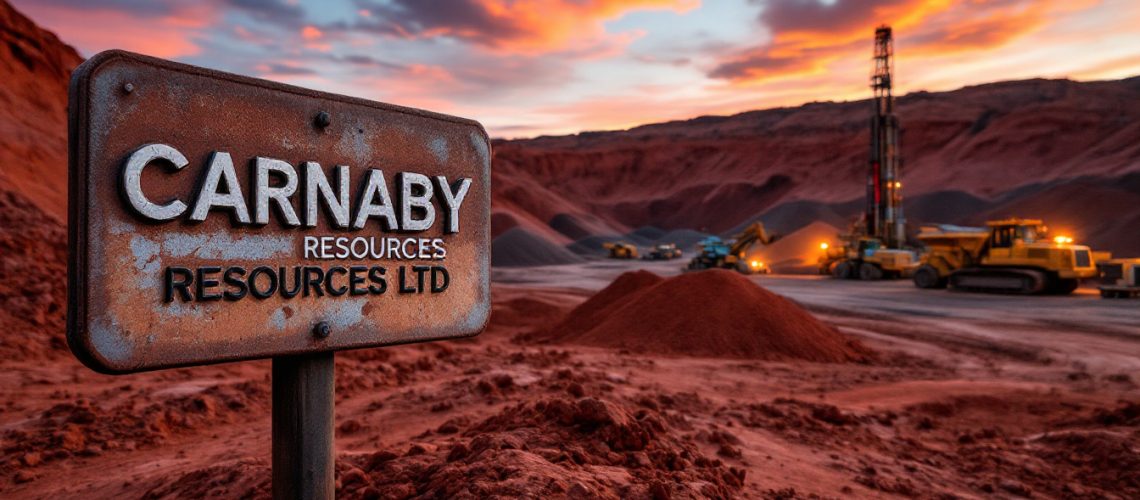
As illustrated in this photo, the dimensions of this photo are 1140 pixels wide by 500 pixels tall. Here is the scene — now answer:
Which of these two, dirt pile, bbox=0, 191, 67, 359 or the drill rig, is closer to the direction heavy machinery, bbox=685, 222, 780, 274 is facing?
the drill rig

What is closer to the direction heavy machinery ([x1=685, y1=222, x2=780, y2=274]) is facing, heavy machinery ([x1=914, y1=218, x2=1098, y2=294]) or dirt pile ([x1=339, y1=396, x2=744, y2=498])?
the heavy machinery

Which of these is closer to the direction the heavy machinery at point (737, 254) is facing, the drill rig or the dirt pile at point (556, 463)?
the drill rig

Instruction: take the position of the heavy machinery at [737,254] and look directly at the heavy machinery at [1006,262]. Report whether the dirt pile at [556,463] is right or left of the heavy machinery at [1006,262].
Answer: right

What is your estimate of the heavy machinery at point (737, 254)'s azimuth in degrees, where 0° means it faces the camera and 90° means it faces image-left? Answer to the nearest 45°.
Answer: approximately 270°

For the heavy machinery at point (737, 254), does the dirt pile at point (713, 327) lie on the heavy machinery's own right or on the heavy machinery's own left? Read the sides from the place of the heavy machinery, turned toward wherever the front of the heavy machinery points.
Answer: on the heavy machinery's own right

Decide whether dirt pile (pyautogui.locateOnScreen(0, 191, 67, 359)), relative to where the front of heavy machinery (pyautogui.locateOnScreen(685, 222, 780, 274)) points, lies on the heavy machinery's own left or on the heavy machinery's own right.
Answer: on the heavy machinery's own right

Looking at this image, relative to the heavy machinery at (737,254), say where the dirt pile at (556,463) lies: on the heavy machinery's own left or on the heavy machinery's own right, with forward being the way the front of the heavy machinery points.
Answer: on the heavy machinery's own right

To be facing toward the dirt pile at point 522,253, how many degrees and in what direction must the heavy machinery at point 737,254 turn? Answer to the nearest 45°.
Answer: approximately 135° to its left

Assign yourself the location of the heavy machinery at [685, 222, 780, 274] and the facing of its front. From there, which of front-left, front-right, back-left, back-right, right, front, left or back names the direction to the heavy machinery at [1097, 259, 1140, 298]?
front-right

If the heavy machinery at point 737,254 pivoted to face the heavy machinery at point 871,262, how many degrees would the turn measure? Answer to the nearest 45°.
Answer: approximately 45° to its right

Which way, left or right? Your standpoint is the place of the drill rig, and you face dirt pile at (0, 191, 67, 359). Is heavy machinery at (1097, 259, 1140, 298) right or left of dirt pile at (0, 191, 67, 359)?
left

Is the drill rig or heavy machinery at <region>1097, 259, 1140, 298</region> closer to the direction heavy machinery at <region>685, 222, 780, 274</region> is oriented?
the drill rig

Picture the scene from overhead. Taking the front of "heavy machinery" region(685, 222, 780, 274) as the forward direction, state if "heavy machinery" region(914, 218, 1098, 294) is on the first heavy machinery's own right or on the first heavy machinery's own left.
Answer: on the first heavy machinery's own right

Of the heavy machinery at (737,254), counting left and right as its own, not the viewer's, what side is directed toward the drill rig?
front
